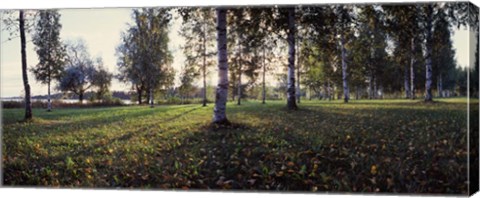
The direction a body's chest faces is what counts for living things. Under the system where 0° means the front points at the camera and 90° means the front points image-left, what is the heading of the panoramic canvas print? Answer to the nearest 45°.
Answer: approximately 45°
